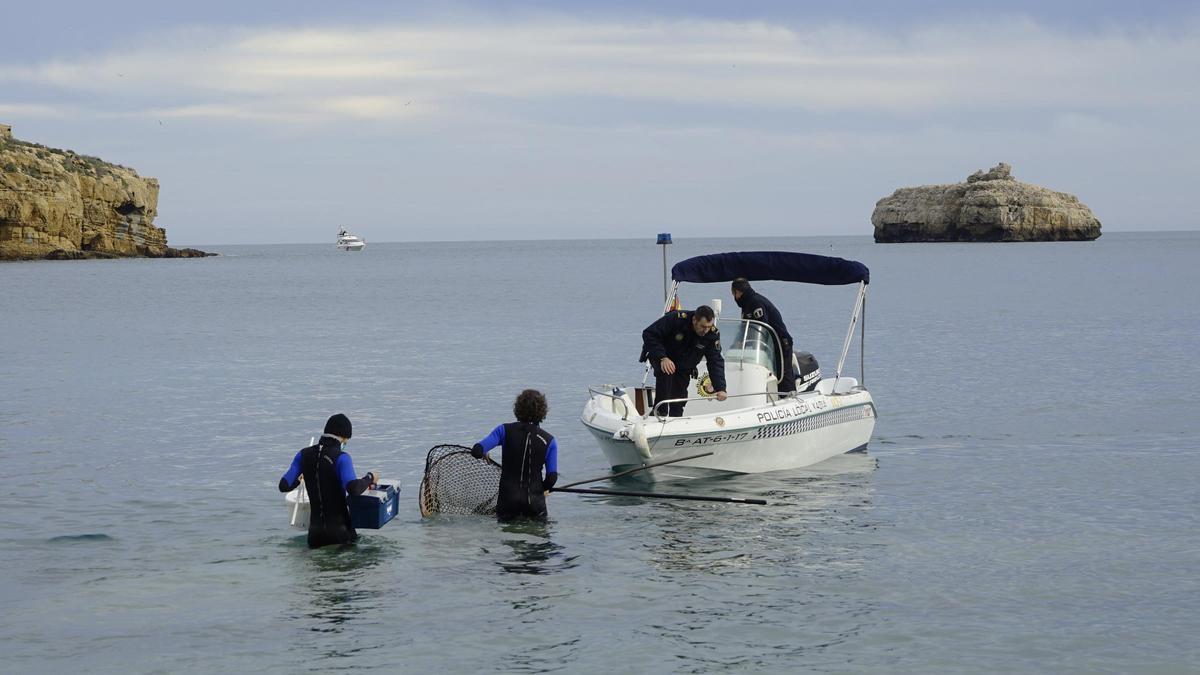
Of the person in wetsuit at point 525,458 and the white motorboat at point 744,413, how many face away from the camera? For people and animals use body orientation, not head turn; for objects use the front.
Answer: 1

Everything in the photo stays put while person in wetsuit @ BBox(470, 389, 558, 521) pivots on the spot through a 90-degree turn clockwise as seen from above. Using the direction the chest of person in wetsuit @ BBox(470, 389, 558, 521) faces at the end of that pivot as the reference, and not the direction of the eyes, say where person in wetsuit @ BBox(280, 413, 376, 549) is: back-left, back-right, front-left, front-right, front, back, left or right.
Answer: back-right

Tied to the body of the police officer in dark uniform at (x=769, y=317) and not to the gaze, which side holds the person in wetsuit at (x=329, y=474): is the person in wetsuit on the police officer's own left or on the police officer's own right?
on the police officer's own left

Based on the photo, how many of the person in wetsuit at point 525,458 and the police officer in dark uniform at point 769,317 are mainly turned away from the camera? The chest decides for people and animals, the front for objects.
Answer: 1

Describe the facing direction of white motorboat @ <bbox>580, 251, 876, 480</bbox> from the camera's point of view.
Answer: facing the viewer and to the left of the viewer

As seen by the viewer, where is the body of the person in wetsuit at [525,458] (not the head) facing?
away from the camera

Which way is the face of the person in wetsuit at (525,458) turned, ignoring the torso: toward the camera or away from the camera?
away from the camera

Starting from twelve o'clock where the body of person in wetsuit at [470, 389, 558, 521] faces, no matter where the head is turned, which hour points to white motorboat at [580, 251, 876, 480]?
The white motorboat is roughly at 1 o'clock from the person in wetsuit.

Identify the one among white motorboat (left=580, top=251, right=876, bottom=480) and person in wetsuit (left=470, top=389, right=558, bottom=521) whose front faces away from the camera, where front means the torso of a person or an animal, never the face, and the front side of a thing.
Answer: the person in wetsuit

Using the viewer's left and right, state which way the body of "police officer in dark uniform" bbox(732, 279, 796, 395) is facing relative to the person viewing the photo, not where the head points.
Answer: facing to the left of the viewer

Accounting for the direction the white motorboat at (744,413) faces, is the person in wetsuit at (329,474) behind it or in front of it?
in front

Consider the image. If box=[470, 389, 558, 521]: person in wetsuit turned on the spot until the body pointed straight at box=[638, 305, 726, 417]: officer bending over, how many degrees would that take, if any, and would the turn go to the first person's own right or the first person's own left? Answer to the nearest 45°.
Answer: approximately 45° to the first person's own right

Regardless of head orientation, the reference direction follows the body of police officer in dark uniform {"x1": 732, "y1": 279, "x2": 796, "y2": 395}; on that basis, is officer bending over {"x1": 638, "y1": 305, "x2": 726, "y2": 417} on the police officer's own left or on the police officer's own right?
on the police officer's own left
